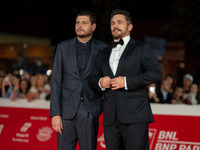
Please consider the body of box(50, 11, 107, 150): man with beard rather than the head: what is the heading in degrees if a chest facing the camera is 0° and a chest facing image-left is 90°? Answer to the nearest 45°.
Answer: approximately 0°

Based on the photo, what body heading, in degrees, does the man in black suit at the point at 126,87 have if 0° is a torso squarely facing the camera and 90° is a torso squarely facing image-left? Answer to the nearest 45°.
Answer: approximately 45°

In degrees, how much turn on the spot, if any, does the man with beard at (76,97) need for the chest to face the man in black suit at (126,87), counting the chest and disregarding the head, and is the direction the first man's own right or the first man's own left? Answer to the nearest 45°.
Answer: approximately 45° to the first man's own left

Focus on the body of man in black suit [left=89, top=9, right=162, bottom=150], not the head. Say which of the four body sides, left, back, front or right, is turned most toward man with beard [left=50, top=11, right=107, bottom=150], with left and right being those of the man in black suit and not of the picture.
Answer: right
